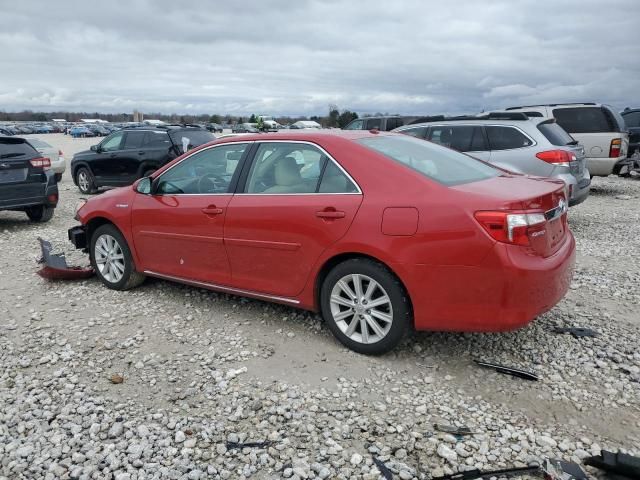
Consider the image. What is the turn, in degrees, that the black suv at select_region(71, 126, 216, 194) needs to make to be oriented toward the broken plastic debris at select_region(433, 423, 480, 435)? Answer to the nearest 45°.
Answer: approximately 135° to its left

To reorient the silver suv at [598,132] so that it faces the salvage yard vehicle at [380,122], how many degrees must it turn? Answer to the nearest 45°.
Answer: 0° — it already faces it

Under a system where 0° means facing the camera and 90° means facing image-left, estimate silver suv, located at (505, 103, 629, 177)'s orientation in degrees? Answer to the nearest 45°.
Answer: approximately 135°

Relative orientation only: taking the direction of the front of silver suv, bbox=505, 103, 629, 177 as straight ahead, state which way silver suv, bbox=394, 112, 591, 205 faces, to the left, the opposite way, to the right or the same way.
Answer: the same way

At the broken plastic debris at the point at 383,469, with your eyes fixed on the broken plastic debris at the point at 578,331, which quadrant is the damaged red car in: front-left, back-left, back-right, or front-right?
front-left

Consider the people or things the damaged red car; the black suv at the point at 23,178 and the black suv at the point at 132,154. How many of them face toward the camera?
0

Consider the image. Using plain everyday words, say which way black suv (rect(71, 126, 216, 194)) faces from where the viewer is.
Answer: facing away from the viewer and to the left of the viewer

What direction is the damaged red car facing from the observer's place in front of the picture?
facing away from the viewer and to the left of the viewer

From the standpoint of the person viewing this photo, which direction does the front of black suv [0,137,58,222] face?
facing away from the viewer and to the left of the viewer

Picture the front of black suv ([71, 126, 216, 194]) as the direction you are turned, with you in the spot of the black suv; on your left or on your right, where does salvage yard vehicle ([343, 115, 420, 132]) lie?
on your right

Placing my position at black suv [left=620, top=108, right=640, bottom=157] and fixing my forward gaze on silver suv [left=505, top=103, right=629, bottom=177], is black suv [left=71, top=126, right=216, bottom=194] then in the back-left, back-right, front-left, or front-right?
front-right

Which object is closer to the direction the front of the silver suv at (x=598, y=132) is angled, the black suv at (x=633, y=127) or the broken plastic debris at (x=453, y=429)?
the black suv

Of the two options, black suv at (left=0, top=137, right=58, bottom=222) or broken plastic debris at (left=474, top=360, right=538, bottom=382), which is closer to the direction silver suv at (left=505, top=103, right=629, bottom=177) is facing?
the black suv

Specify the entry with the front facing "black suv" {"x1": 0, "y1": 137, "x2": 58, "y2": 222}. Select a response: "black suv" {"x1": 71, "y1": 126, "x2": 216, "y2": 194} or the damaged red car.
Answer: the damaged red car

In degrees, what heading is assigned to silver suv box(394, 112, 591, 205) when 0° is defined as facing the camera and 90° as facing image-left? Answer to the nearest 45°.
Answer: approximately 135°

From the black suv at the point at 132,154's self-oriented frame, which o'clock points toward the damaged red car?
The damaged red car is roughly at 7 o'clock from the black suv.

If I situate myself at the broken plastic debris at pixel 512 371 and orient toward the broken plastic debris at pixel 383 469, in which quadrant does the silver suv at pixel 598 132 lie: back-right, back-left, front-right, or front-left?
back-right

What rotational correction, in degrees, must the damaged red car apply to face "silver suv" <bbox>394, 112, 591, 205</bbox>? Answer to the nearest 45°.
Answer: approximately 90° to its right
